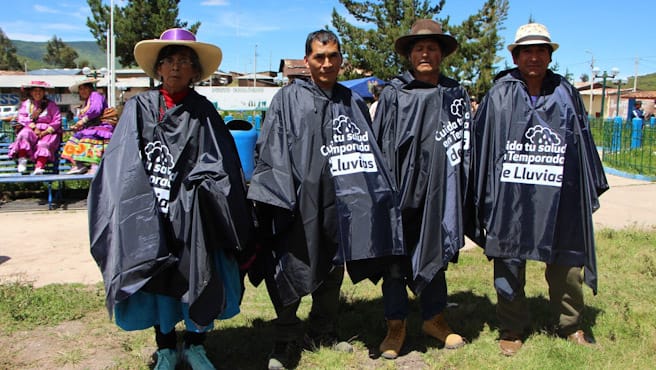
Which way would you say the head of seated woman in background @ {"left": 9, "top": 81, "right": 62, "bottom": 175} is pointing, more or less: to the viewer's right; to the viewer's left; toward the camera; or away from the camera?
toward the camera

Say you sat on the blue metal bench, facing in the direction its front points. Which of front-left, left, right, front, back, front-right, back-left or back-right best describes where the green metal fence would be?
left

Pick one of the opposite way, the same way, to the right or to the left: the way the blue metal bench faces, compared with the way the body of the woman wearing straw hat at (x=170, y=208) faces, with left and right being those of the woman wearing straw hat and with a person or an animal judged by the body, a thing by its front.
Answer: the same way

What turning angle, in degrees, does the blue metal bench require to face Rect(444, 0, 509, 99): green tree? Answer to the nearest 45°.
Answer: approximately 135° to its left

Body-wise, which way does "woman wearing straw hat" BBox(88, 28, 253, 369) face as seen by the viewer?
toward the camera

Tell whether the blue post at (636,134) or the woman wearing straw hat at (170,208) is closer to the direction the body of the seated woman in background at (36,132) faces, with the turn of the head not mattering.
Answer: the woman wearing straw hat

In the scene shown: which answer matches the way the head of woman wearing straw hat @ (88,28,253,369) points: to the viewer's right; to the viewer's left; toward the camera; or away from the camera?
toward the camera

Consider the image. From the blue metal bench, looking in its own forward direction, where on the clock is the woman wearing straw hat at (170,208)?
The woman wearing straw hat is roughly at 12 o'clock from the blue metal bench.

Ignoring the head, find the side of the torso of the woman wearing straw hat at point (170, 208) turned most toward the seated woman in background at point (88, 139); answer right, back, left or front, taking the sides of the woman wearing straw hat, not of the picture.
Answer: back

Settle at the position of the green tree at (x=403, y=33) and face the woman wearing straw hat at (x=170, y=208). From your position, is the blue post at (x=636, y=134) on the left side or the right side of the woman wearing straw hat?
left

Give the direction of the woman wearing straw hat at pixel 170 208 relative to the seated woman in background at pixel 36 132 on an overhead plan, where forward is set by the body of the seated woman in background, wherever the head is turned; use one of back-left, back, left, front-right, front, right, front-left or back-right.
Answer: front

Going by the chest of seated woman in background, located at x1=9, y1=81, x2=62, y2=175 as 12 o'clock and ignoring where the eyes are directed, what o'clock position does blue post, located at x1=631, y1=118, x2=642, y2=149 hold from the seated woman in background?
The blue post is roughly at 9 o'clock from the seated woman in background.

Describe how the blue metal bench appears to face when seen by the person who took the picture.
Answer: facing the viewer

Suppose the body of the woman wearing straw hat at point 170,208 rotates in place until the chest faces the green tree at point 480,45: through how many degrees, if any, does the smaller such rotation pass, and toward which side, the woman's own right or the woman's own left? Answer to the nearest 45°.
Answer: approximately 135° to the woman's own left

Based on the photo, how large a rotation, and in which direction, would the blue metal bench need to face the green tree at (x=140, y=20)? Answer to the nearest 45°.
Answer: approximately 180°

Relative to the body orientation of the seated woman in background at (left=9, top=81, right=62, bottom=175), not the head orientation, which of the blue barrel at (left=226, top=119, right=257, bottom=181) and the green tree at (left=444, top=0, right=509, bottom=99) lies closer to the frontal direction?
the blue barrel

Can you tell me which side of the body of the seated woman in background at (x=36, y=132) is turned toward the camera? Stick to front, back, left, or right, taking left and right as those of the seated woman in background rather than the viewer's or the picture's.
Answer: front

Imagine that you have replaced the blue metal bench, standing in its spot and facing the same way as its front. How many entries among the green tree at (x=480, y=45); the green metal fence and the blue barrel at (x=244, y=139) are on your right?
0
